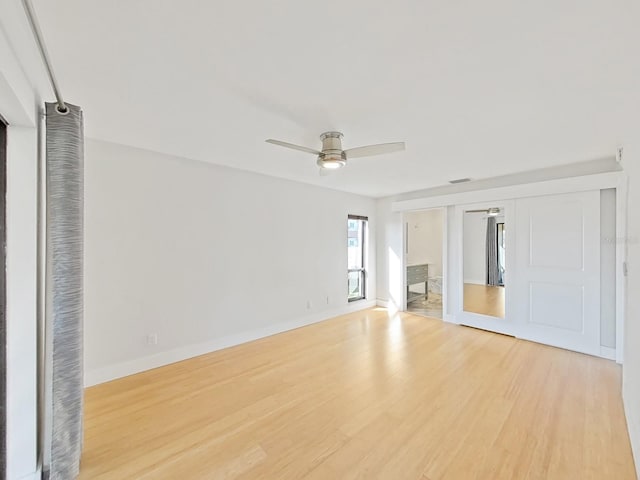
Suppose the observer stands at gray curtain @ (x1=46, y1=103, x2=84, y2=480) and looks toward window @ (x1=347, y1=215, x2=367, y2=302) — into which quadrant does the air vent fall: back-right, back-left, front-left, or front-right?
front-right

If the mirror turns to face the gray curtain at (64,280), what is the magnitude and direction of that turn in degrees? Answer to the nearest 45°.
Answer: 0° — it already faces it

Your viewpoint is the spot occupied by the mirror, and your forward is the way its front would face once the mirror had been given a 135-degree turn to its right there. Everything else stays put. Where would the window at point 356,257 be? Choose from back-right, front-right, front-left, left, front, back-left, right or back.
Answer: left

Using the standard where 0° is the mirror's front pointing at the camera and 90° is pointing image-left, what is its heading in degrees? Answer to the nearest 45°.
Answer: approximately 45°

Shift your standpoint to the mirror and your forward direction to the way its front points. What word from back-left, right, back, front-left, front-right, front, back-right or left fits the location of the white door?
left
